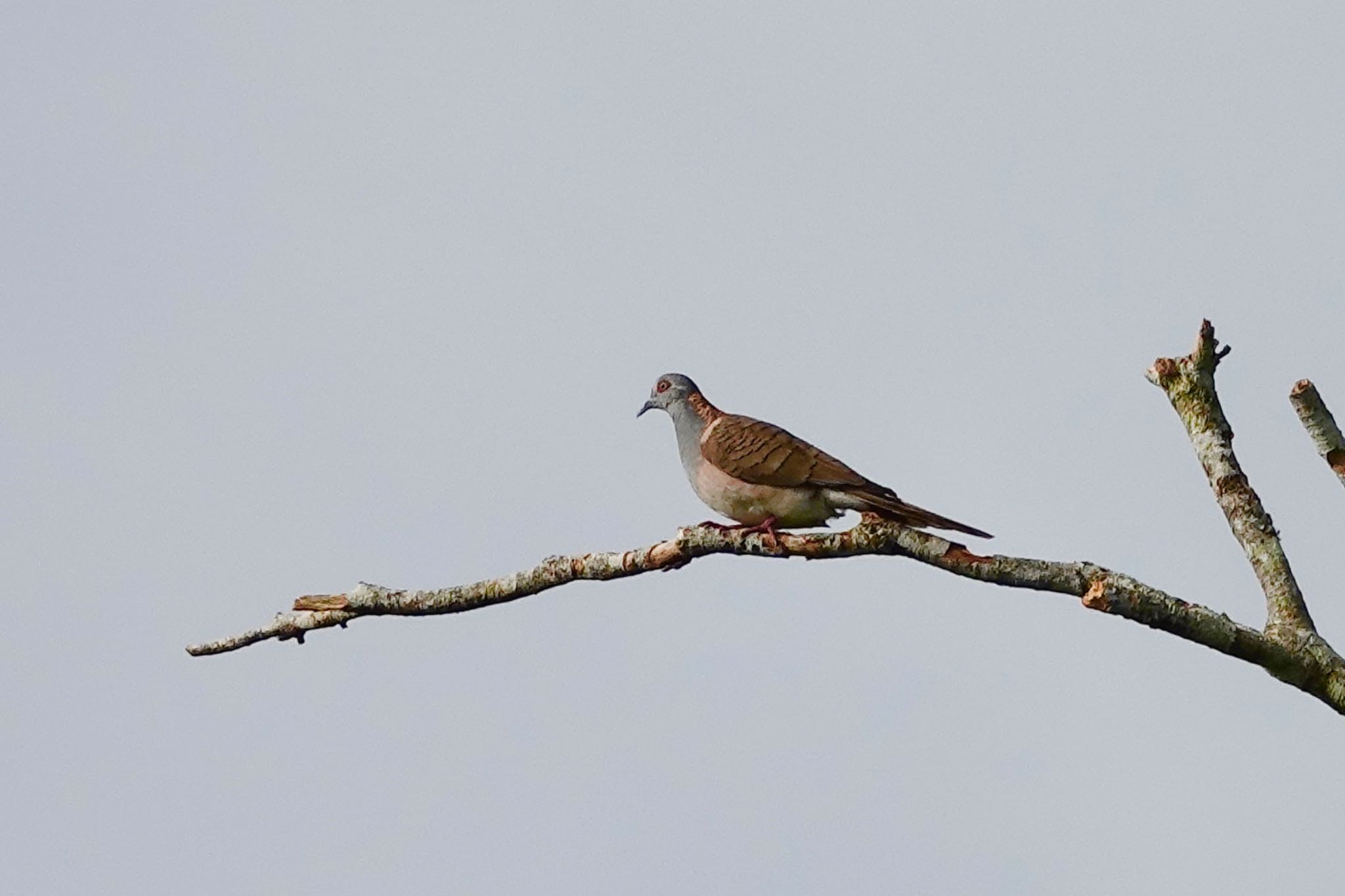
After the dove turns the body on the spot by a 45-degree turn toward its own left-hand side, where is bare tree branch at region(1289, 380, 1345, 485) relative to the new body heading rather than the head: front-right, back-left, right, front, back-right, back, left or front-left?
left

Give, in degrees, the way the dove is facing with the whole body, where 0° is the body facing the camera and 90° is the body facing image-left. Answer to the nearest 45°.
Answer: approximately 90°
